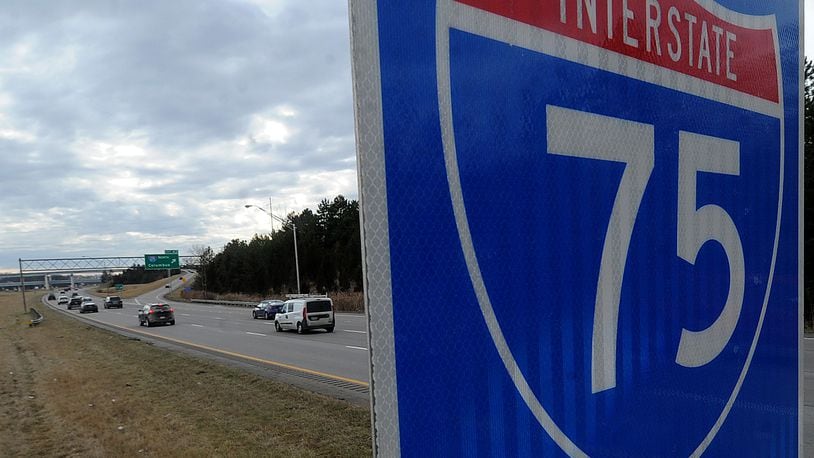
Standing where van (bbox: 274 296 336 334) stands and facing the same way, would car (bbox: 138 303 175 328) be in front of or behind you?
in front

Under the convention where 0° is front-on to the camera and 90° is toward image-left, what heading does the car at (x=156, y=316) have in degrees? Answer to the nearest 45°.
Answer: approximately 135°

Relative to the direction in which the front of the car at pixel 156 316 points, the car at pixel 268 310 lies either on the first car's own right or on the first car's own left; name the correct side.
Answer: on the first car's own right

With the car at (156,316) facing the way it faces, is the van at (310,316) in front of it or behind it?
behind

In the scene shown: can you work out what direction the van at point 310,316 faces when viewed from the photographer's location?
facing away from the viewer and to the left of the viewer

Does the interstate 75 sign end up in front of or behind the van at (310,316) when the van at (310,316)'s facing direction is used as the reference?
behind
